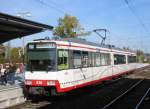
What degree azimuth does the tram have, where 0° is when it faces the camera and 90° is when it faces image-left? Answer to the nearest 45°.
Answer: approximately 45°
